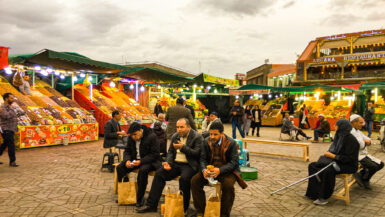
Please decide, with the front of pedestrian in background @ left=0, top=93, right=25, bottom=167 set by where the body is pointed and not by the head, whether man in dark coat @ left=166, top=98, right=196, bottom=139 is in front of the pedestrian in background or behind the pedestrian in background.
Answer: in front

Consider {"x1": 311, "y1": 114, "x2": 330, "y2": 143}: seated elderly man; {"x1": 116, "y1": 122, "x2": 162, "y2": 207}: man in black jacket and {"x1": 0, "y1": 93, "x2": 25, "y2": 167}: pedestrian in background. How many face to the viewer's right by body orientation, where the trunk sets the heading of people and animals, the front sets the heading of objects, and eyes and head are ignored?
1

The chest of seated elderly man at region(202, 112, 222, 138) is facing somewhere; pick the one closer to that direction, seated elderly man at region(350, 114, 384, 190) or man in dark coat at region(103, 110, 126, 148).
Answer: the seated elderly man

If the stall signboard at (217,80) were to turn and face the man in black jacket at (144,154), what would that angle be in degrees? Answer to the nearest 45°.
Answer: approximately 45° to its right

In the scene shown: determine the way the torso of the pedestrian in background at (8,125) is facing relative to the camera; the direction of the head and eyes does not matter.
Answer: to the viewer's right

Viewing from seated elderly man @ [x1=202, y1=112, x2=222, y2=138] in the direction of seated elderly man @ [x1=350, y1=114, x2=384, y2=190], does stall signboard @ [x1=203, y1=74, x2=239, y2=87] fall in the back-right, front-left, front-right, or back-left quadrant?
back-left

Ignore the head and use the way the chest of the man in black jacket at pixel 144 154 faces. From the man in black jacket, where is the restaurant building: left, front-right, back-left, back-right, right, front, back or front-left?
back

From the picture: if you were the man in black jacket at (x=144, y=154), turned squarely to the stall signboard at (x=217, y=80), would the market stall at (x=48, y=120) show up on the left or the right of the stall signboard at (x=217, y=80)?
left

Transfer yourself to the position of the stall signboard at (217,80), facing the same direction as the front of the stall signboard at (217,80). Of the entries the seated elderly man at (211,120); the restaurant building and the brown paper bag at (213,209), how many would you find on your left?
1
